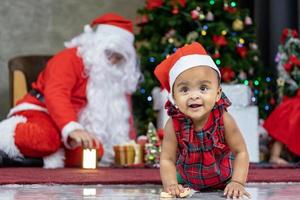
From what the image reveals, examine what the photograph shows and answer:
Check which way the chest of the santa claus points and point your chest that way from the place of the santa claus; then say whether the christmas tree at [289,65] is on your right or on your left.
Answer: on your left

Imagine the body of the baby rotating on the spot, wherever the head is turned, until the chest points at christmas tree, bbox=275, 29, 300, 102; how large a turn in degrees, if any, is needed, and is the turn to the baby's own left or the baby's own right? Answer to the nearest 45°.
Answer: approximately 180°

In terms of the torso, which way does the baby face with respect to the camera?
toward the camera

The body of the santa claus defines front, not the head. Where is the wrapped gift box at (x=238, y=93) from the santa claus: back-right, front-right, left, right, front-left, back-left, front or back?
front-left

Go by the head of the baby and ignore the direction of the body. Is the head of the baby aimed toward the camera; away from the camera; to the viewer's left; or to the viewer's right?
toward the camera

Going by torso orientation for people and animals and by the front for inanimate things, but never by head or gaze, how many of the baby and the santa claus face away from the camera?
0

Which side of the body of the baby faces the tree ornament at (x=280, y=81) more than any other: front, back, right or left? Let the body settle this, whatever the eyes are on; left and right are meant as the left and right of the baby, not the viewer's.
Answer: back

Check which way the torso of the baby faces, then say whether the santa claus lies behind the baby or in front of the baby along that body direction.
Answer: behind

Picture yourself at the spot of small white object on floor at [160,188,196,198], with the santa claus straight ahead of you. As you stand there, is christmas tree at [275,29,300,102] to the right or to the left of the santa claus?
right

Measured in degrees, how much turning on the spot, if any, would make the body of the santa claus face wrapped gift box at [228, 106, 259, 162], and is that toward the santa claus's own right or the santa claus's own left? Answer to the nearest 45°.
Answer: approximately 45° to the santa claus's own left

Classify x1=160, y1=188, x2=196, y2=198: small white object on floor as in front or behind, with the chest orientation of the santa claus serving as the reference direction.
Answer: in front

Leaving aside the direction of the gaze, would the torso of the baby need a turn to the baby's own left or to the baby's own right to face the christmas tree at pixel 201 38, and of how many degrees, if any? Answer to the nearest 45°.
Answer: approximately 180°
